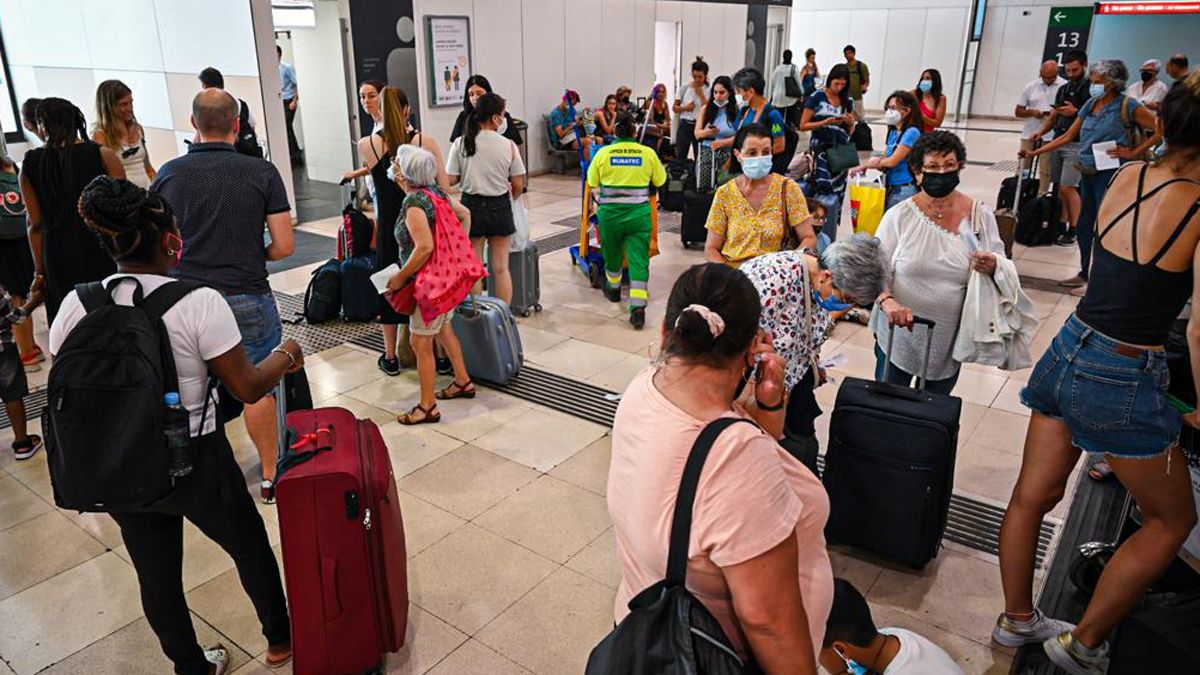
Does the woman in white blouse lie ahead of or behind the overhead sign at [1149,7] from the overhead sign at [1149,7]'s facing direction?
ahead

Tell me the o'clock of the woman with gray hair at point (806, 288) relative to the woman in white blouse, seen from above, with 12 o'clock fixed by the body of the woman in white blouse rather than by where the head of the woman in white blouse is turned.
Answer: The woman with gray hair is roughly at 1 o'clock from the woman in white blouse.

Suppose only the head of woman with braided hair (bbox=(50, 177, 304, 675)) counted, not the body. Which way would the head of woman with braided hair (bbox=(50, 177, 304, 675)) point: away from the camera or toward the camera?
away from the camera

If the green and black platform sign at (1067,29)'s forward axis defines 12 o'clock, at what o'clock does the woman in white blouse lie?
The woman in white blouse is roughly at 12 o'clock from the green and black platform sign.

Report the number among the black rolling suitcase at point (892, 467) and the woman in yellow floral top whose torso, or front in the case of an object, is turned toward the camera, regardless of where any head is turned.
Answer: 2

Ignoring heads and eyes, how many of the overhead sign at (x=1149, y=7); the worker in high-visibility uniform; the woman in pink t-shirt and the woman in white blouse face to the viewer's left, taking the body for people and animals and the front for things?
0

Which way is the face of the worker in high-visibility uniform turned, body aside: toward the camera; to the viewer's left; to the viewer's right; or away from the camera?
away from the camera

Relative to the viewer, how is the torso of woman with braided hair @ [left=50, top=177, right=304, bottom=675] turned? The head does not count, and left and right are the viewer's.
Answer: facing away from the viewer and to the right of the viewer

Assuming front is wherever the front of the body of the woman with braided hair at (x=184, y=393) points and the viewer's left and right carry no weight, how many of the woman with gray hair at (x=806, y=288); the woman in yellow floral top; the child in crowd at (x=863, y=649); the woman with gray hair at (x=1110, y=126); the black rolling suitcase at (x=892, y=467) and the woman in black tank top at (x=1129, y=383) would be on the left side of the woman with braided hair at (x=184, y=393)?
0

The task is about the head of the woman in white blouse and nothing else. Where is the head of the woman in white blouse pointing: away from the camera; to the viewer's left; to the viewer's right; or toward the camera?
toward the camera

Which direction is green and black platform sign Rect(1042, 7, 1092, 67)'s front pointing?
toward the camera

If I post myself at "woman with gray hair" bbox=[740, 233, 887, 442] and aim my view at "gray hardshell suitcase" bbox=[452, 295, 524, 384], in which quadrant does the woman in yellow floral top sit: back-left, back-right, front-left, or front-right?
front-right

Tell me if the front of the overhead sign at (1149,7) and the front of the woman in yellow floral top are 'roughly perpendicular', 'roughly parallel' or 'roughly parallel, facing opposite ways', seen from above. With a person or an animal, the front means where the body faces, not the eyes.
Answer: roughly parallel

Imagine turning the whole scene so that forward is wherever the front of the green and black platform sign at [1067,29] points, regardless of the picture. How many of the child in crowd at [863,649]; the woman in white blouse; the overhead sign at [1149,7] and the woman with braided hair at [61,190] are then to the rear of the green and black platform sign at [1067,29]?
0

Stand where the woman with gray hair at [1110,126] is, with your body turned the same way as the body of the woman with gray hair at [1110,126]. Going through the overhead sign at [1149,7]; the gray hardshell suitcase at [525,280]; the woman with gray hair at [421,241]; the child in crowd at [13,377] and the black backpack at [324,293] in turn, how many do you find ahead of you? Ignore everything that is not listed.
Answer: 4

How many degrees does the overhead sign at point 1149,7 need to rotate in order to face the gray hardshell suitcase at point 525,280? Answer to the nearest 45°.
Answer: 0° — it already faces it

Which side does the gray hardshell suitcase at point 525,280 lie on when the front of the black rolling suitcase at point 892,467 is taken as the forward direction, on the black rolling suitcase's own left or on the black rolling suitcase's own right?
on the black rolling suitcase's own right

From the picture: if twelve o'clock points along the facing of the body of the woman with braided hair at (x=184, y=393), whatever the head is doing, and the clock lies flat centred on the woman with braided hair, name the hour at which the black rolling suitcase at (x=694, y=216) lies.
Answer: The black rolling suitcase is roughly at 12 o'clock from the woman with braided hair.

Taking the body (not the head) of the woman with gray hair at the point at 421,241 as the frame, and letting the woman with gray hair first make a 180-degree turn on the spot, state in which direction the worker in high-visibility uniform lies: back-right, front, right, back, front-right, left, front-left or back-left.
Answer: front-left

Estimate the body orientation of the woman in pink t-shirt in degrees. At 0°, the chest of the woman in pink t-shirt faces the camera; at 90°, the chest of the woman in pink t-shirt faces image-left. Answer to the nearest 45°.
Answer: approximately 225°
